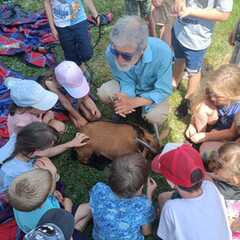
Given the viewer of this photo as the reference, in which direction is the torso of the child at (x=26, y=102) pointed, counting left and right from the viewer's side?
facing to the right of the viewer

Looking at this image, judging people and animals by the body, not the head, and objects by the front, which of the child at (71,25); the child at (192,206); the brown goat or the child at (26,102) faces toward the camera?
the child at (71,25)

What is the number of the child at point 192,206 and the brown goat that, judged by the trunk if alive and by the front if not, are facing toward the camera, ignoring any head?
0

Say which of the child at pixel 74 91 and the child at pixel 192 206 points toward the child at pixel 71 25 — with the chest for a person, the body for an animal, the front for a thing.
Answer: the child at pixel 192 206

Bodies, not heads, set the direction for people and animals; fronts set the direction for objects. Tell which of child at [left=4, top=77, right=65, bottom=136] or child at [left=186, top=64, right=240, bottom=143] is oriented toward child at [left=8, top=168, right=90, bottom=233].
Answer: child at [left=186, top=64, right=240, bottom=143]

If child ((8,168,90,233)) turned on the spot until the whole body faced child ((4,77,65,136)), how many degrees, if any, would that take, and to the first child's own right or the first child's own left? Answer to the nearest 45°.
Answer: approximately 45° to the first child's own left

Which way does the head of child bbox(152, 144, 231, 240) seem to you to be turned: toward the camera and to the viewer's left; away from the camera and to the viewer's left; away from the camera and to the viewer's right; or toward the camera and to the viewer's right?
away from the camera and to the viewer's left

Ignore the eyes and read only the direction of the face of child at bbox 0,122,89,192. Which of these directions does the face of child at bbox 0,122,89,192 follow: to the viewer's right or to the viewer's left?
to the viewer's right

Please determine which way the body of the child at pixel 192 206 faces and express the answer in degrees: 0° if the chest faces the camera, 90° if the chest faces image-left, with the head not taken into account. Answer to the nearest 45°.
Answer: approximately 135°

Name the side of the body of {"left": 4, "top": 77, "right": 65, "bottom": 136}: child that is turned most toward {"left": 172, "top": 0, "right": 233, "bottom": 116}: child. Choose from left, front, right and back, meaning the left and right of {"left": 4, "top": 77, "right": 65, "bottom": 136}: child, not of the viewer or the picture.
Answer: front

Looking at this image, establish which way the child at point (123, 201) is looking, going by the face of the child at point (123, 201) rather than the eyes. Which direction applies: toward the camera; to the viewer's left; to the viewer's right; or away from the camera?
away from the camera

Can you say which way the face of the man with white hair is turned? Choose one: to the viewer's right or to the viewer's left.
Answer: to the viewer's left

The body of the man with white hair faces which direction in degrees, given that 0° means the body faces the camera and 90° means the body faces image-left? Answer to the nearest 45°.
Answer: approximately 45°

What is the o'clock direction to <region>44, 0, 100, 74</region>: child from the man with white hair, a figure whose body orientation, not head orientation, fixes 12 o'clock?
The child is roughly at 3 o'clock from the man with white hair.
